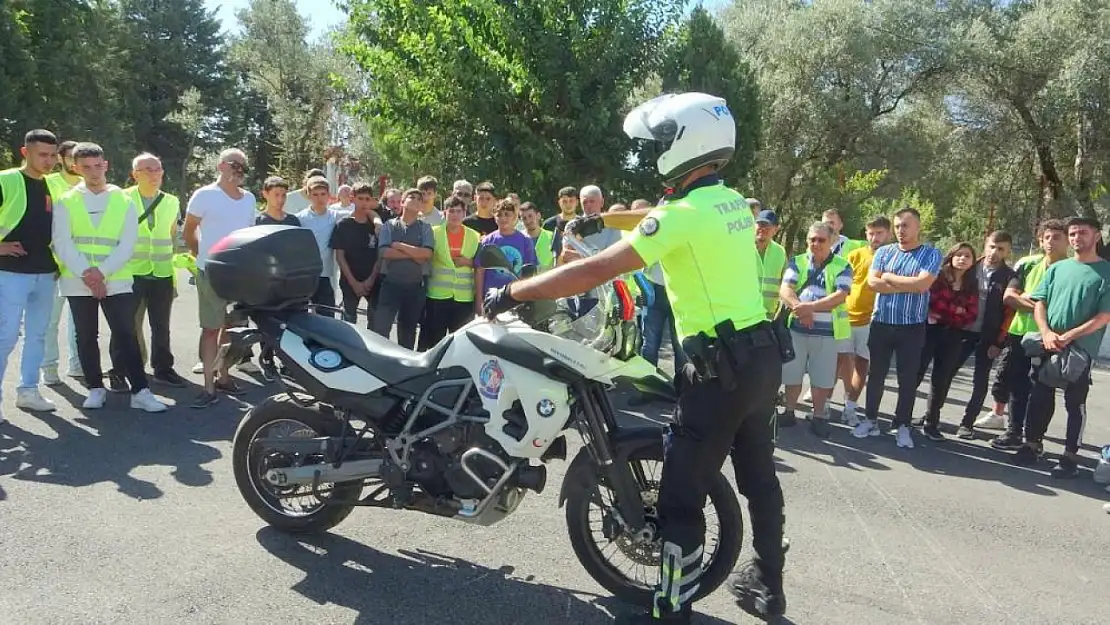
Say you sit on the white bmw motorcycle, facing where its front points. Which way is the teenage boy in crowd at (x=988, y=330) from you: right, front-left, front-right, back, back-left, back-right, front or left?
left

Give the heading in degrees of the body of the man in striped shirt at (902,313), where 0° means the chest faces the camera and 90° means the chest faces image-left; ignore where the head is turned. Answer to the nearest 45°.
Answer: approximately 45°

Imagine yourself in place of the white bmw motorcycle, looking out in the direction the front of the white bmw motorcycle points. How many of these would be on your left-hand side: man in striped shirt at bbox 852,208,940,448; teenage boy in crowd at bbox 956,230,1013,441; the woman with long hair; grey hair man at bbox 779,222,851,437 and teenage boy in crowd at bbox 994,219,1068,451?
5

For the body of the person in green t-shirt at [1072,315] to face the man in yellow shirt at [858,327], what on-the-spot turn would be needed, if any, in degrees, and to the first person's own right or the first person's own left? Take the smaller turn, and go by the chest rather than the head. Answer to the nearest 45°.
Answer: approximately 45° to the first person's own right

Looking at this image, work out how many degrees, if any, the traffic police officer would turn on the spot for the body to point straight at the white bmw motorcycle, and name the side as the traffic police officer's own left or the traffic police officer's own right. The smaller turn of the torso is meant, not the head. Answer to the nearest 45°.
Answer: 0° — they already face it

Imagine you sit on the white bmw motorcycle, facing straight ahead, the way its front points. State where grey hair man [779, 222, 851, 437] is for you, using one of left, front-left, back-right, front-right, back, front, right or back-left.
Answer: left

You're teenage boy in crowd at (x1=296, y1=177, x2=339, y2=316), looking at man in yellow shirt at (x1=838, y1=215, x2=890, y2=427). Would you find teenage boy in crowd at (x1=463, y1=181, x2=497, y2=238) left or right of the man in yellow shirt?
left

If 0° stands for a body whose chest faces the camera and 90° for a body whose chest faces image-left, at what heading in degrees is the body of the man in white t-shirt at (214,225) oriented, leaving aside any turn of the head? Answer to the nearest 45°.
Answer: approximately 315°

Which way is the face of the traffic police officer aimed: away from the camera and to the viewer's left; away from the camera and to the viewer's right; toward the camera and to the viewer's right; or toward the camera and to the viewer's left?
away from the camera and to the viewer's left

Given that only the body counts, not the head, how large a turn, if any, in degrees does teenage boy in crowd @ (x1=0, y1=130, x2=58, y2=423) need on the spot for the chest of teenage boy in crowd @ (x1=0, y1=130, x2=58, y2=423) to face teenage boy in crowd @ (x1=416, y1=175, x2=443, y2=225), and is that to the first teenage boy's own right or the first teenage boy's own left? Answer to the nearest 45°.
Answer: approximately 45° to the first teenage boy's own left

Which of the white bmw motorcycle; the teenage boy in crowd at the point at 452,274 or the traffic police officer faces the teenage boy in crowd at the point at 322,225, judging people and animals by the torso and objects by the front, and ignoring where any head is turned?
the traffic police officer

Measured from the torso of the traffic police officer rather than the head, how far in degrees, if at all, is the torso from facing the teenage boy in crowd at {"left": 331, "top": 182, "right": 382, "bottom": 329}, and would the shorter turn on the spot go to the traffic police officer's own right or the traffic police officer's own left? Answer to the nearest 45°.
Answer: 0° — they already face them

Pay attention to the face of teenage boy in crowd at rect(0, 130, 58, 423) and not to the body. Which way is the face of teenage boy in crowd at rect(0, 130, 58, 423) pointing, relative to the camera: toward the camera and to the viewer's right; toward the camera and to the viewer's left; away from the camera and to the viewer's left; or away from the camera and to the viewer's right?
toward the camera and to the viewer's right

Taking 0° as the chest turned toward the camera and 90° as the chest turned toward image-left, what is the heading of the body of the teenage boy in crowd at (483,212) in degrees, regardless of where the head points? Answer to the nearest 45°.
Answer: approximately 0°
